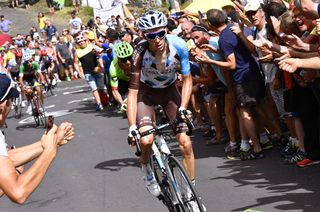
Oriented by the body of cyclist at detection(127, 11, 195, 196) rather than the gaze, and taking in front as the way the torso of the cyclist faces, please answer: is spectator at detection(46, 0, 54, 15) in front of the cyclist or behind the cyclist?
behind

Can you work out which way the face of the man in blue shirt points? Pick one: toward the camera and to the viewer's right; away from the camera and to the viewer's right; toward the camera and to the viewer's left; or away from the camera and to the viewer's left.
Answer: away from the camera and to the viewer's left

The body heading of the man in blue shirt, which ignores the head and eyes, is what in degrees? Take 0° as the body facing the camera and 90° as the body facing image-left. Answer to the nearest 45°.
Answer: approximately 135°

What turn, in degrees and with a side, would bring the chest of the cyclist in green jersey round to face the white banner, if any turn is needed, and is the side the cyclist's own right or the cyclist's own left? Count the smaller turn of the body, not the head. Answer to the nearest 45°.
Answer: approximately 180°

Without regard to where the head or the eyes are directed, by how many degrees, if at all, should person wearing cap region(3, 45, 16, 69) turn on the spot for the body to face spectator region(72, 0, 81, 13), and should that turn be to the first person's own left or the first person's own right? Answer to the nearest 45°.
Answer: approximately 90° to the first person's own left

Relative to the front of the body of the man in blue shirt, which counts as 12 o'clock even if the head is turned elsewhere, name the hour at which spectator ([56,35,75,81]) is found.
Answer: The spectator is roughly at 1 o'clock from the man in blue shirt.

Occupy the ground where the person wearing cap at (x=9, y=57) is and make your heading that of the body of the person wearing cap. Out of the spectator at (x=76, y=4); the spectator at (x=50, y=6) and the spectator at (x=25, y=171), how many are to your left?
2

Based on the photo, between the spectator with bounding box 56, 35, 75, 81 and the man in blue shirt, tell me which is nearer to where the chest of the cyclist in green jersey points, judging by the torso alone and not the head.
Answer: the man in blue shirt

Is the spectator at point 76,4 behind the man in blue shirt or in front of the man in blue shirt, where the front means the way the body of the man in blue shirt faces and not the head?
in front

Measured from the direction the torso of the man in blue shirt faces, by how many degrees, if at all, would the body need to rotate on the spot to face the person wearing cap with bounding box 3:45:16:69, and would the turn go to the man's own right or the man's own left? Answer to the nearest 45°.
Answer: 0° — they already face them

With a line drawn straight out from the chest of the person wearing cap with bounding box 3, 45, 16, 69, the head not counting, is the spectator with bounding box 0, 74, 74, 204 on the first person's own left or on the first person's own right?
on the first person's own right
